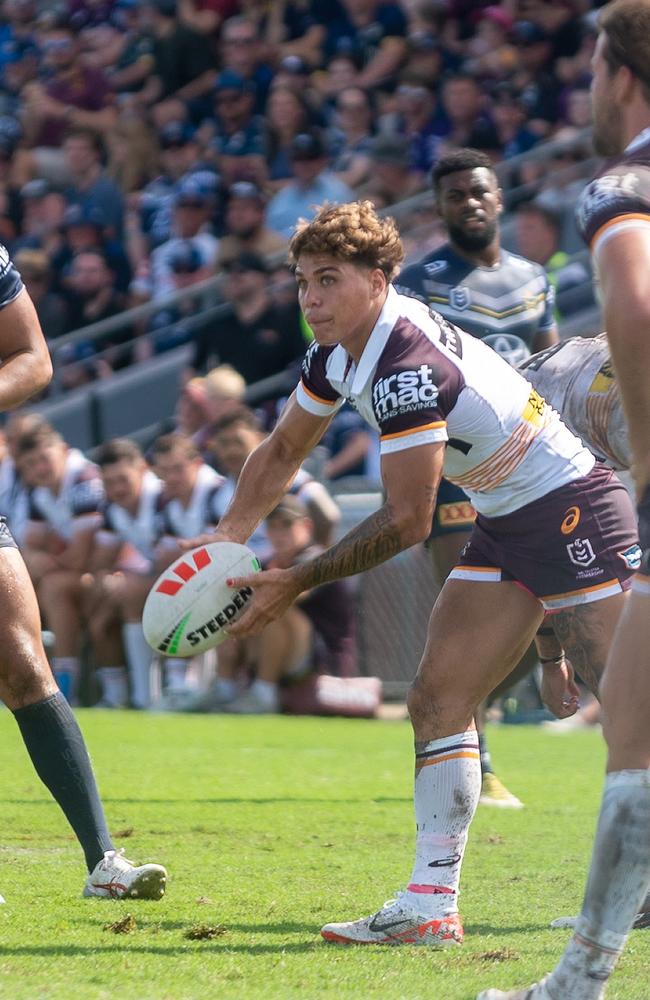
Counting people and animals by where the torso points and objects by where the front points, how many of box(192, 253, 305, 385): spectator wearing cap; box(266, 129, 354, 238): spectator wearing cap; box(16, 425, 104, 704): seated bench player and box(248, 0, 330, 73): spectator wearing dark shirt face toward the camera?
4

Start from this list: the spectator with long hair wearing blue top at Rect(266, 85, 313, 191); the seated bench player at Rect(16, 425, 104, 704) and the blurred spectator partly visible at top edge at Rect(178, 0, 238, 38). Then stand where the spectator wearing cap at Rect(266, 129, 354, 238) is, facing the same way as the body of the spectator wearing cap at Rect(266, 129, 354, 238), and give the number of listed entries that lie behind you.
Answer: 2

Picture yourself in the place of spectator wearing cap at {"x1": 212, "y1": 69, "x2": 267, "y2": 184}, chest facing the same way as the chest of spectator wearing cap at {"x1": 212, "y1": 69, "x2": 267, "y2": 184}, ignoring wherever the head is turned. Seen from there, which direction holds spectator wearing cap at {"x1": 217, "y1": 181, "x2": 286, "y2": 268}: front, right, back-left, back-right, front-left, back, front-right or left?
front-left

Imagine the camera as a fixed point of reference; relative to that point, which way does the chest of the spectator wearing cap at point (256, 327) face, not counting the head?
toward the camera

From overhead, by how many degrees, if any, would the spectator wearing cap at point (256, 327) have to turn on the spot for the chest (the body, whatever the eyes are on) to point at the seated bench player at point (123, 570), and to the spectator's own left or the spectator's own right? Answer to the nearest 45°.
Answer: approximately 45° to the spectator's own right

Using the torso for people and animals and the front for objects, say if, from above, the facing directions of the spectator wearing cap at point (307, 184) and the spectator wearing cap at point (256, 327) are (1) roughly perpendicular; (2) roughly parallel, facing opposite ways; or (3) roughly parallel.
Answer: roughly parallel

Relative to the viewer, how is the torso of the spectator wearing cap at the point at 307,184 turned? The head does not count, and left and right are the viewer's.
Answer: facing the viewer

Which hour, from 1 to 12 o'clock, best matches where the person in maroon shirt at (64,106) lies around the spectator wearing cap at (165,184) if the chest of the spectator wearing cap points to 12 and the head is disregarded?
The person in maroon shirt is roughly at 4 o'clock from the spectator wearing cap.

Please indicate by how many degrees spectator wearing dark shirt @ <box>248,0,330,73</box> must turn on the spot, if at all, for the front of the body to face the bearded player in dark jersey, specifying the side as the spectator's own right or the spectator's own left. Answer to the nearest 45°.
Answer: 0° — they already face them

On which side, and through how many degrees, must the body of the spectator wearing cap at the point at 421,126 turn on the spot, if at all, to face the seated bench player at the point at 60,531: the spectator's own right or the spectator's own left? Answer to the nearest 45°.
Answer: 0° — they already face them

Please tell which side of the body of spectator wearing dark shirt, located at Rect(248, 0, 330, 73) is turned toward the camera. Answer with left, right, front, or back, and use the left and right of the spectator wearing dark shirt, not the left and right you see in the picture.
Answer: front
